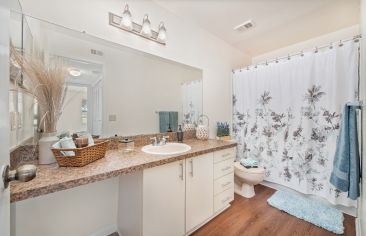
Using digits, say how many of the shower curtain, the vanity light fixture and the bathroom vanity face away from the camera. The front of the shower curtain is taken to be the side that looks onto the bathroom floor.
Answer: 0

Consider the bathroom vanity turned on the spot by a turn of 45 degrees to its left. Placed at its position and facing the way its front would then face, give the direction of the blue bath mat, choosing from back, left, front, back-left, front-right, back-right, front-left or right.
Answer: front

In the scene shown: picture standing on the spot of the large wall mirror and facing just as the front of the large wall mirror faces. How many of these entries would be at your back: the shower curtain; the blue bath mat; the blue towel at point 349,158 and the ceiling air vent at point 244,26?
0

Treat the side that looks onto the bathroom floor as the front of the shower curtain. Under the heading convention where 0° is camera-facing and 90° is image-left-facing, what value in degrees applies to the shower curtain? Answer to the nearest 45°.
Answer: approximately 45°

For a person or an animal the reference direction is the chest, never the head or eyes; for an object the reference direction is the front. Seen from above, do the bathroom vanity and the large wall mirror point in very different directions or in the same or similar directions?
same or similar directions

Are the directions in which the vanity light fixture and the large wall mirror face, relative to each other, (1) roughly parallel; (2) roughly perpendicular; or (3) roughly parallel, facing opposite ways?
roughly parallel

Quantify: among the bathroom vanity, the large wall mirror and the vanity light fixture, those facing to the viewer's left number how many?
0

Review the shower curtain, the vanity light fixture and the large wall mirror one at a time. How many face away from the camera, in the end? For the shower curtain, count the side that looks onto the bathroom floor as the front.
0

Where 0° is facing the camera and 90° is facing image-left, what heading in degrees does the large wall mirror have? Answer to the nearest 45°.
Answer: approximately 315°

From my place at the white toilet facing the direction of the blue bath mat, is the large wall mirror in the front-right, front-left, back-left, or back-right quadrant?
back-right

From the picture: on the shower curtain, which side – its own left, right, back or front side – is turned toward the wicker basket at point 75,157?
front

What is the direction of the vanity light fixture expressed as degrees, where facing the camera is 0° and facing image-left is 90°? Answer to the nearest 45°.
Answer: approximately 315°

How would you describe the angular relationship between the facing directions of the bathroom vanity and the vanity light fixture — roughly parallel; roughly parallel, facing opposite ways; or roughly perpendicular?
roughly parallel

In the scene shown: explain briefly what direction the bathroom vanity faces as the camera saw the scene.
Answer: facing the viewer and to the right of the viewer

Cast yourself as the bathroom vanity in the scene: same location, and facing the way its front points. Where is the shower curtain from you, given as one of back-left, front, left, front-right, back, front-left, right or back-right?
front-left
